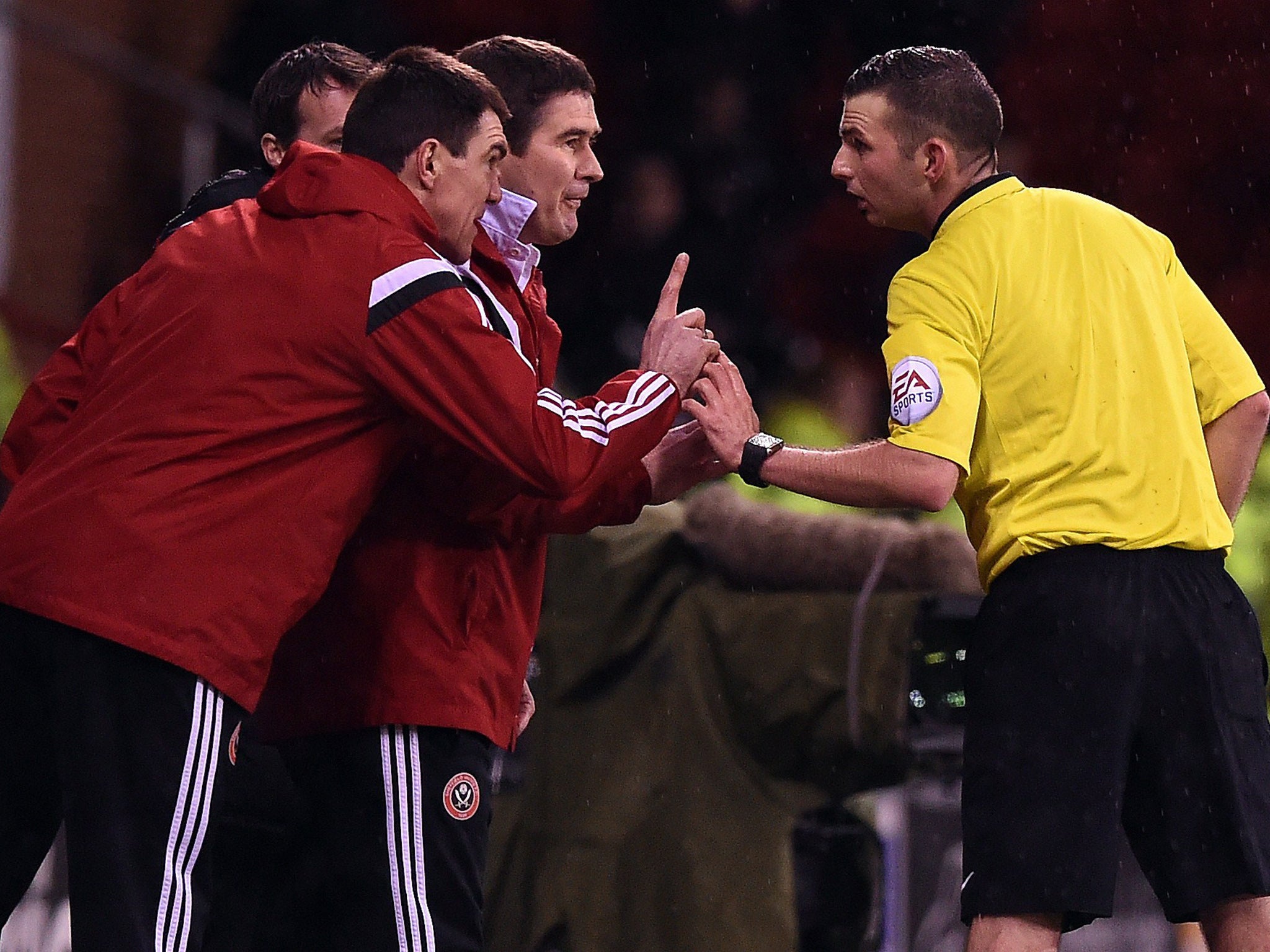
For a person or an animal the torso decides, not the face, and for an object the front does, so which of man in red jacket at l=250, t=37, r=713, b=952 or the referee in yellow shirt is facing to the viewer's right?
the man in red jacket

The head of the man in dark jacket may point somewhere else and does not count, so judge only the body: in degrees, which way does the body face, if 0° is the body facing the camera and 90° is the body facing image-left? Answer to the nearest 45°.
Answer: approximately 315°

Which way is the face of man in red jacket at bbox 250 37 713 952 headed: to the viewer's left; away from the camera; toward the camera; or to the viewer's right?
to the viewer's right

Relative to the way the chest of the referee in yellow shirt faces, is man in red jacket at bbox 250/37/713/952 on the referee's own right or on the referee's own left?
on the referee's own left

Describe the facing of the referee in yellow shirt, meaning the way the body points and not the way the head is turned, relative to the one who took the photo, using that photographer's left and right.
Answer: facing away from the viewer and to the left of the viewer

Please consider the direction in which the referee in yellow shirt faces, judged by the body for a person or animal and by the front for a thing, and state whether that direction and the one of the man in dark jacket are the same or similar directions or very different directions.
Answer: very different directions

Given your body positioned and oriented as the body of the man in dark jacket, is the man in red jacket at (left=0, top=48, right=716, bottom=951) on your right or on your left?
on your right

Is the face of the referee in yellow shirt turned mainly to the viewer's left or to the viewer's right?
to the viewer's left

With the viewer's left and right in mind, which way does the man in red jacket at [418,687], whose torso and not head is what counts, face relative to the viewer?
facing to the right of the viewer
